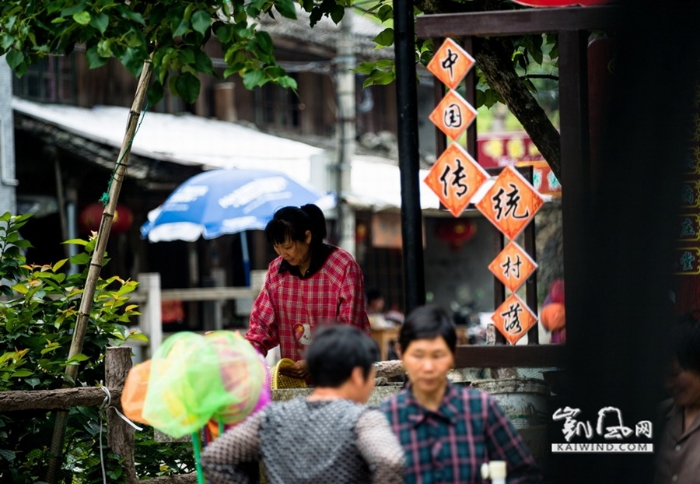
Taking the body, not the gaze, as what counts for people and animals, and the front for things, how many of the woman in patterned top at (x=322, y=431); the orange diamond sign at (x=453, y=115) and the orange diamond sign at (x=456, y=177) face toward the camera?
2

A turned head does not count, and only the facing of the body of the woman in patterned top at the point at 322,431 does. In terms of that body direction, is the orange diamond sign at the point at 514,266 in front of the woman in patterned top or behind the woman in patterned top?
in front

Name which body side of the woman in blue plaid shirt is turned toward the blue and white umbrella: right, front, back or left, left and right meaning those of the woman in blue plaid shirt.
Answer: back

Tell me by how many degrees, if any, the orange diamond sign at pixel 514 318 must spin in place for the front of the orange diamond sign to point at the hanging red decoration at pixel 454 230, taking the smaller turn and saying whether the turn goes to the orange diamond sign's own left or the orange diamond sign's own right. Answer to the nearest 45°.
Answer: approximately 180°

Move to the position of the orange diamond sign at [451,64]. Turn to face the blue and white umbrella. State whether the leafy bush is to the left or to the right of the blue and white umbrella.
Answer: left

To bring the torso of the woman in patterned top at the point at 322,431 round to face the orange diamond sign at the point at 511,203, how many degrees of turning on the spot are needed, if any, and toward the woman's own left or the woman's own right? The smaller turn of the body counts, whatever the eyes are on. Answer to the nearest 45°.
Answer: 0° — they already face it

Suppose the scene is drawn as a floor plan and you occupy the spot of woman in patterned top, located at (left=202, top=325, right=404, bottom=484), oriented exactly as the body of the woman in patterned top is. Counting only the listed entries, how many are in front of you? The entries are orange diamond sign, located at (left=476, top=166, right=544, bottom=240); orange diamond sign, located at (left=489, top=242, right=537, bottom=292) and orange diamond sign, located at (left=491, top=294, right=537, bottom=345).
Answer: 3

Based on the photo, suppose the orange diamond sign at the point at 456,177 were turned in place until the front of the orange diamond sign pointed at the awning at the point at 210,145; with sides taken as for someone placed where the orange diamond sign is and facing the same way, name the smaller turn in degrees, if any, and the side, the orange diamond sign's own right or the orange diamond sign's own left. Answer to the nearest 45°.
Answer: approximately 180°
